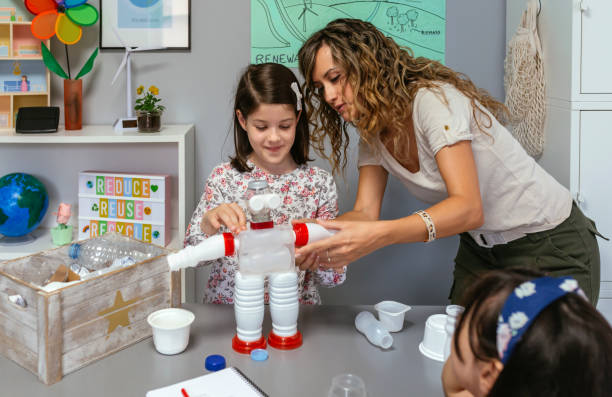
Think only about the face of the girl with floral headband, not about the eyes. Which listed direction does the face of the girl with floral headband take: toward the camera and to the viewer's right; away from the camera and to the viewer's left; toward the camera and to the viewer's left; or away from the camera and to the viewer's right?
away from the camera and to the viewer's left

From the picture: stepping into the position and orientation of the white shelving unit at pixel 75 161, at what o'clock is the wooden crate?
The wooden crate is roughly at 12 o'clock from the white shelving unit.

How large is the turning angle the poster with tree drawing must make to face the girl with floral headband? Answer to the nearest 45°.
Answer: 0° — it already faces them

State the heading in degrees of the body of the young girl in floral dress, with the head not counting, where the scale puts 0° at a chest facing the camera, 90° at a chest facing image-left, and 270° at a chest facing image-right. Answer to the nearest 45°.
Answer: approximately 0°

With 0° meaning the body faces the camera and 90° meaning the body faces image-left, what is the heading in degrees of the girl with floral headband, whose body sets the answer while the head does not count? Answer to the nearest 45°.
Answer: approximately 135°

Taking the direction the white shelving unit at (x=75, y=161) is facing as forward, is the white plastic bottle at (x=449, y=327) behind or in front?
in front
